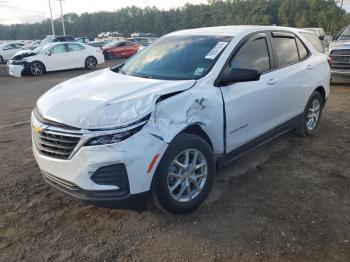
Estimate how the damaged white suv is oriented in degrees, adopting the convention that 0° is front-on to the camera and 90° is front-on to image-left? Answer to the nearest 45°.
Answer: approximately 45°

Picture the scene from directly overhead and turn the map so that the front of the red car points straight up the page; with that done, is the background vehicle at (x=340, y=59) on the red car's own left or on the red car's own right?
on the red car's own left

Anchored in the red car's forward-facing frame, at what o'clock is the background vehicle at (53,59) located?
The background vehicle is roughly at 11 o'clock from the red car.

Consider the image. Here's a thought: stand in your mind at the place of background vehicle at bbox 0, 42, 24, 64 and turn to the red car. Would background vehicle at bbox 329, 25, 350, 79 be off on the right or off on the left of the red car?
right

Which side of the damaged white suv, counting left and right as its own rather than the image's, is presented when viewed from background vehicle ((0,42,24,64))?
right

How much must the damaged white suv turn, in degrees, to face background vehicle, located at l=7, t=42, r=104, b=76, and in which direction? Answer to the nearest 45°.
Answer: approximately 90° to its right

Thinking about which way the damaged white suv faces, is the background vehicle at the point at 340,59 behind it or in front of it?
behind

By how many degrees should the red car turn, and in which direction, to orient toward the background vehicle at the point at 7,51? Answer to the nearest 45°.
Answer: approximately 45° to its right

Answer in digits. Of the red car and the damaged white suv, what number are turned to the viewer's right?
0

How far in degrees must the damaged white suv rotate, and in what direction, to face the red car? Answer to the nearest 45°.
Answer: approximately 135° to its right

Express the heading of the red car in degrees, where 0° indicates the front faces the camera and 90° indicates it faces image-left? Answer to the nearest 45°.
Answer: approximately 45°

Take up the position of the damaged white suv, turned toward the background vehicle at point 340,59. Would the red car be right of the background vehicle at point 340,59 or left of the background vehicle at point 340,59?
left
